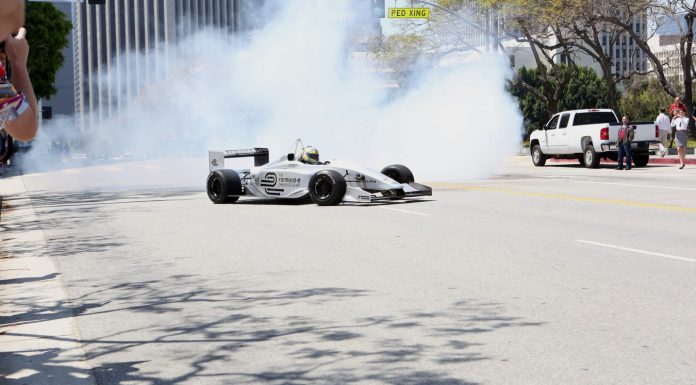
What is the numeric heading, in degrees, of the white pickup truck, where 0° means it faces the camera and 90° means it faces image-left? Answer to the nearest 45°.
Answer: approximately 135°

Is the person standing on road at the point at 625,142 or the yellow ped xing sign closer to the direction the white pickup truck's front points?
the yellow ped xing sign

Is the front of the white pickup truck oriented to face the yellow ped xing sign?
yes

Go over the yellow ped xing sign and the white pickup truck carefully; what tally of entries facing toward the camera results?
1

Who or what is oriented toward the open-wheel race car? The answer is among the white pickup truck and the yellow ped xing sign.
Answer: the yellow ped xing sign

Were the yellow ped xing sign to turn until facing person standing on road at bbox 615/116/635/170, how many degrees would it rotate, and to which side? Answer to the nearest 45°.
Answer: approximately 45° to its left

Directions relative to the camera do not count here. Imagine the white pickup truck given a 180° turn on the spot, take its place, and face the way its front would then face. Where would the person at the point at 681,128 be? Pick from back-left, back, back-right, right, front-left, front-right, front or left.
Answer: front

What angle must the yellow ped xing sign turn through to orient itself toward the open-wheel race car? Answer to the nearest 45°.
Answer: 0° — it already faces it

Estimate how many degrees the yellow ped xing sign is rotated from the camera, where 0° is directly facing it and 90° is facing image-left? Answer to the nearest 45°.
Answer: approximately 0°

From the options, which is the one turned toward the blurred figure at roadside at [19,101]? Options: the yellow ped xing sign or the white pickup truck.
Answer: the yellow ped xing sign
